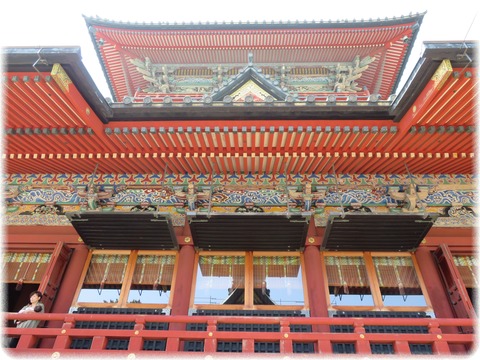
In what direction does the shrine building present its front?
toward the camera
